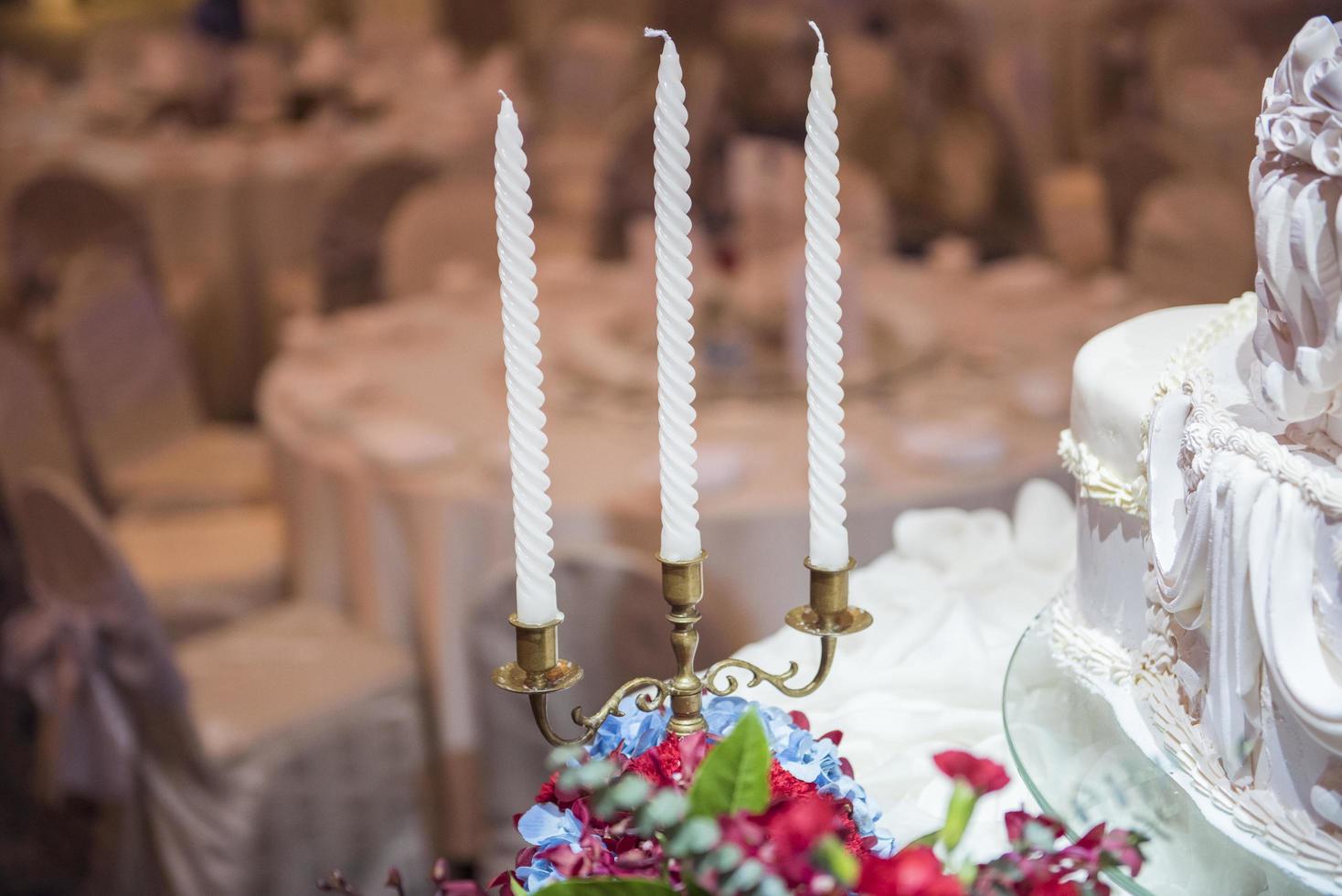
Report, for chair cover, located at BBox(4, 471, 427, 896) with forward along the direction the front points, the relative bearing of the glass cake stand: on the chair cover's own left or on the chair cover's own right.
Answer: on the chair cover's own right

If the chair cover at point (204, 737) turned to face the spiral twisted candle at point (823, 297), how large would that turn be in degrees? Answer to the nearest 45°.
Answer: approximately 135° to its right

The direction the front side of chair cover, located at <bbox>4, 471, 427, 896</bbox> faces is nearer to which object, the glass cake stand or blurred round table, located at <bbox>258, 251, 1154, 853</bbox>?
the blurred round table

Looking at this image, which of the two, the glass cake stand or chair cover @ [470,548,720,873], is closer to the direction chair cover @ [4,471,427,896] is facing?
the chair cover

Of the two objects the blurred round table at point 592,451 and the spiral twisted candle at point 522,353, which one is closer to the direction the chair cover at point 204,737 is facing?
the blurred round table

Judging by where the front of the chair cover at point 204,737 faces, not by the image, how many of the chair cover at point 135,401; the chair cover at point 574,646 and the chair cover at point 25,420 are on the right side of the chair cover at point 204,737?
1

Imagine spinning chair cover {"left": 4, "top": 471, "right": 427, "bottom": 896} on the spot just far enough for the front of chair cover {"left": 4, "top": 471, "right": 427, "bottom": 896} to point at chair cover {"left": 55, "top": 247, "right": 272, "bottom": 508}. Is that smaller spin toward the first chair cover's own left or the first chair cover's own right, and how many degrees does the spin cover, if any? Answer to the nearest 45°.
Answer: approximately 45° to the first chair cover's own left

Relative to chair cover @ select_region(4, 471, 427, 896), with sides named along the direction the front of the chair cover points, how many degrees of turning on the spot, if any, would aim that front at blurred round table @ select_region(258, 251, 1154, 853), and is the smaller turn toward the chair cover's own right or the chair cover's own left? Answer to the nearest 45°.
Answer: approximately 45° to the chair cover's own right

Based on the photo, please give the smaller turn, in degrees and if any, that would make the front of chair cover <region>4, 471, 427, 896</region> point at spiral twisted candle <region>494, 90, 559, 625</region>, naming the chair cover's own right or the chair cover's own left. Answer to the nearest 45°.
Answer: approximately 135° to the chair cover's own right

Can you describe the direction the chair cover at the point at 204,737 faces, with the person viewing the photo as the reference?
facing away from the viewer and to the right of the viewer

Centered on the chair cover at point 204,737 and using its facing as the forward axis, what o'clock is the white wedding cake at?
The white wedding cake is roughly at 4 o'clock from the chair cover.
